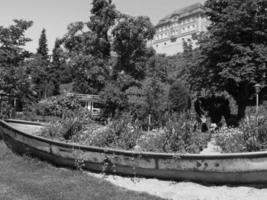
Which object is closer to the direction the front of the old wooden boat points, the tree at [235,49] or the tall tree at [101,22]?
the tall tree

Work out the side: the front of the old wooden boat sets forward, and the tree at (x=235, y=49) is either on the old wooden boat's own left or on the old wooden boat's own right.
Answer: on the old wooden boat's own right

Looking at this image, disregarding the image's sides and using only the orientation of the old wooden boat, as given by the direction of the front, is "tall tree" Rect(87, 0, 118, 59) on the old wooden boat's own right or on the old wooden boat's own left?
on the old wooden boat's own right

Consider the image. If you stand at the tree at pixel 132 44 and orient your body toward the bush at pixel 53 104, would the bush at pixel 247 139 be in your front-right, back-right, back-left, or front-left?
front-left

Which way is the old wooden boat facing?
to the viewer's left

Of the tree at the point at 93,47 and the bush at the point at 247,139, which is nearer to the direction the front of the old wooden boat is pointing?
the tree

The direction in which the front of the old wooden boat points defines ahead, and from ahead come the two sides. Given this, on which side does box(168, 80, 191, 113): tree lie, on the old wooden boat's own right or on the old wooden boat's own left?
on the old wooden boat's own right

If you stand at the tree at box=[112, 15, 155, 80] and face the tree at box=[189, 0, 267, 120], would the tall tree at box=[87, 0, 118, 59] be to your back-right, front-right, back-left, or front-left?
back-right

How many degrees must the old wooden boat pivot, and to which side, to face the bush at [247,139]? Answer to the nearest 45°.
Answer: approximately 180°

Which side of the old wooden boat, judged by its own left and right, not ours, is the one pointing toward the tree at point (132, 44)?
right
